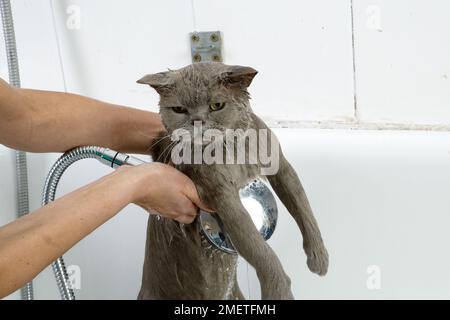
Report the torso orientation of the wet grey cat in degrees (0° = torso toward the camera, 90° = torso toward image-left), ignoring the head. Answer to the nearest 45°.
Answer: approximately 315°

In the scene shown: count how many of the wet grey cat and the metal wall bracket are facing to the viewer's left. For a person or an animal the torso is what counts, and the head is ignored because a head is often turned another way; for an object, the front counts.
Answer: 0

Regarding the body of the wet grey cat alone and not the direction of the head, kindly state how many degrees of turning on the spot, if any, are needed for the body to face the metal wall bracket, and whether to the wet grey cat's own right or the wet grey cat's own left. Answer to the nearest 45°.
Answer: approximately 135° to the wet grey cat's own left

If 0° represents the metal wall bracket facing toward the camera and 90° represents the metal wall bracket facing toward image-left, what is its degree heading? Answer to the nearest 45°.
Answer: approximately 0°
